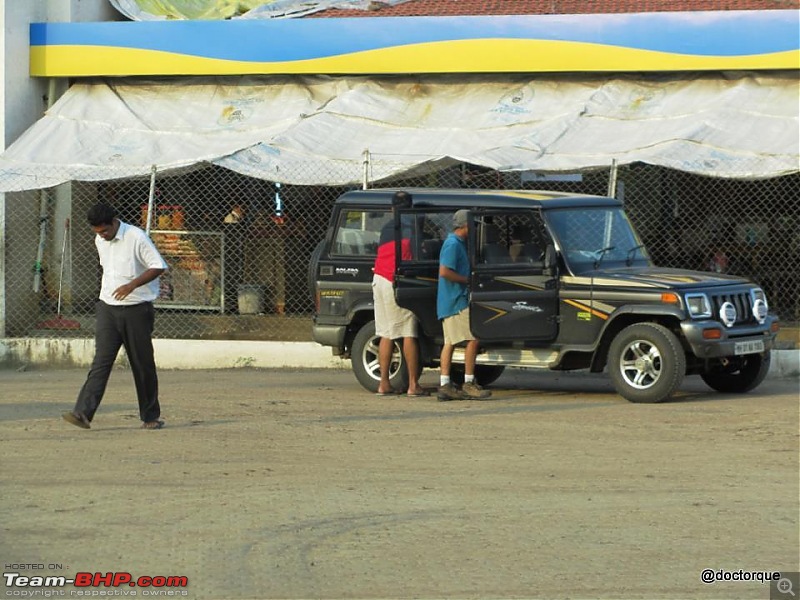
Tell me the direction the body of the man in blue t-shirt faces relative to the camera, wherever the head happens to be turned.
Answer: to the viewer's right

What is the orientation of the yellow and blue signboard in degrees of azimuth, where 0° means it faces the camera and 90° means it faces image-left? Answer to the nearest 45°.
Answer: approximately 0°

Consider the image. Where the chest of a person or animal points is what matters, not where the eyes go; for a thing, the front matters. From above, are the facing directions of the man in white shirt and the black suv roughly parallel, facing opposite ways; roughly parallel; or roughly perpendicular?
roughly perpendicular

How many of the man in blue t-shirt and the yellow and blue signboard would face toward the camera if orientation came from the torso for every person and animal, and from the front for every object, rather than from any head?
1

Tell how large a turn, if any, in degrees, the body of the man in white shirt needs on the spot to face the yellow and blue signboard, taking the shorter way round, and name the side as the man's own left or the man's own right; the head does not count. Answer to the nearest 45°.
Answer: approximately 180°

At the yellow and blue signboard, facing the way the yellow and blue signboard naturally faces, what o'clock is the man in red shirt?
The man in red shirt is roughly at 12 o'clock from the yellow and blue signboard.

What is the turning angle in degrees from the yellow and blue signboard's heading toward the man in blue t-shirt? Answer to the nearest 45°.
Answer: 0° — it already faces them

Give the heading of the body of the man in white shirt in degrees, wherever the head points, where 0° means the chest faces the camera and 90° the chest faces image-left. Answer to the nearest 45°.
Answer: approximately 45°

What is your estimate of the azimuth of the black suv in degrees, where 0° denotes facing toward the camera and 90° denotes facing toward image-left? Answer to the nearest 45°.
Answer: approximately 315°
